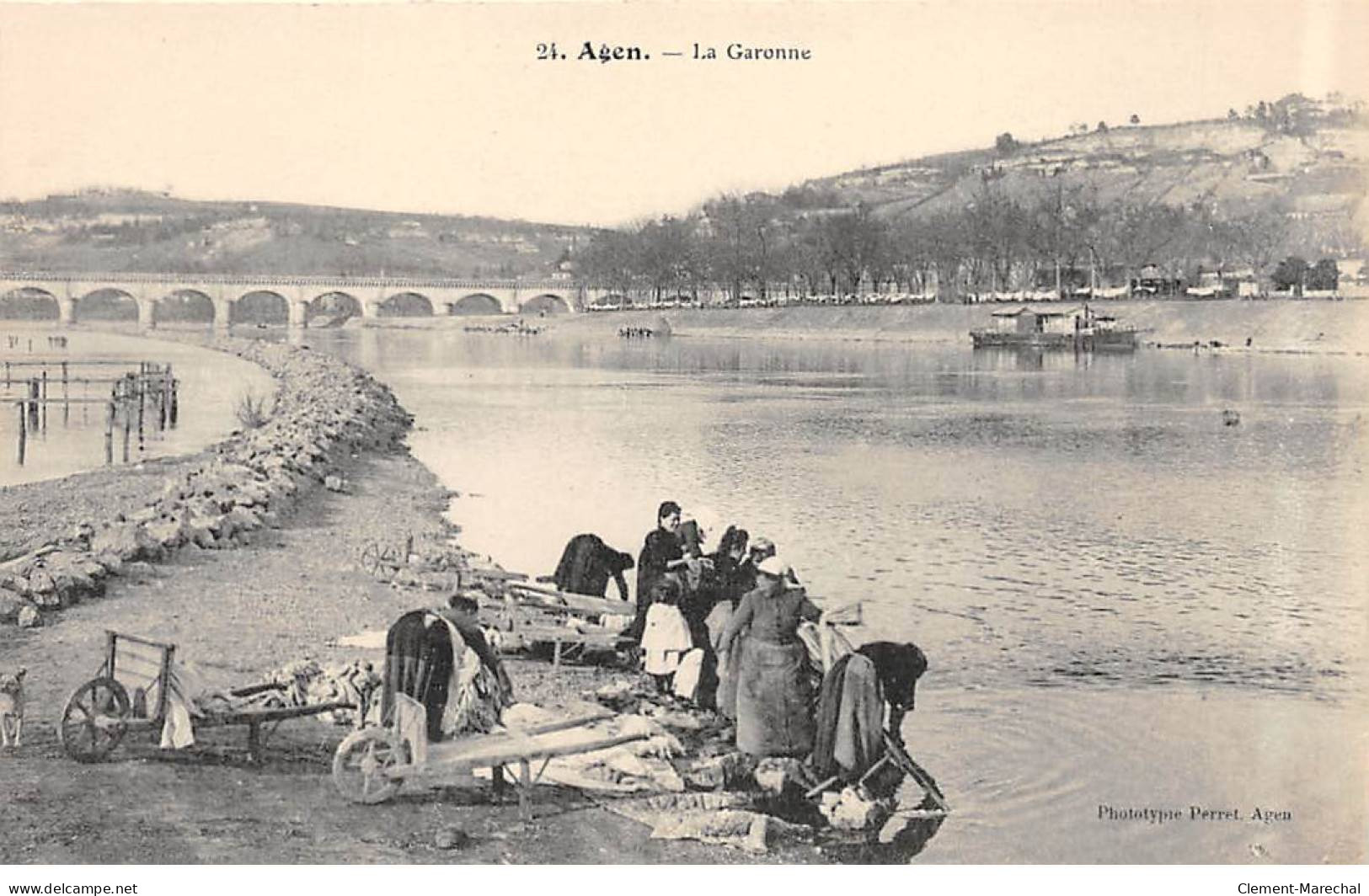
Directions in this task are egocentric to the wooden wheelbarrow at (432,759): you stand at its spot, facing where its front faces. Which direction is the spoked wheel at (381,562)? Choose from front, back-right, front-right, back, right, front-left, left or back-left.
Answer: right

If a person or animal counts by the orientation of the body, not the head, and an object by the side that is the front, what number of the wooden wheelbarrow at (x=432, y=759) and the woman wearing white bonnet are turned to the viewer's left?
1

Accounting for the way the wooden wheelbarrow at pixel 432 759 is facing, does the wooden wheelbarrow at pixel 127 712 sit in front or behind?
in front

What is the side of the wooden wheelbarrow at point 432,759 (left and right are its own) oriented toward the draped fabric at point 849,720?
back

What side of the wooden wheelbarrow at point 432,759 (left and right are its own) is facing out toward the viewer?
left

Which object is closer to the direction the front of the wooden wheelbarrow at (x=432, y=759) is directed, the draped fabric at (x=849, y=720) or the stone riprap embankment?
the stone riprap embankment

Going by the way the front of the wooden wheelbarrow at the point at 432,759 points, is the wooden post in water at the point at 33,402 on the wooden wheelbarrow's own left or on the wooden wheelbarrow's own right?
on the wooden wheelbarrow's own right
